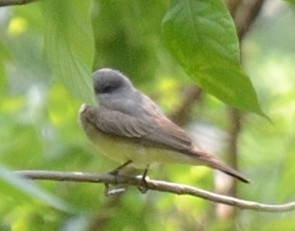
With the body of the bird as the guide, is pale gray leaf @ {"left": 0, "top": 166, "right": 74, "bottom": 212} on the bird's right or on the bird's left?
on the bird's left

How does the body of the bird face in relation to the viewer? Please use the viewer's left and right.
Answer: facing to the left of the viewer
